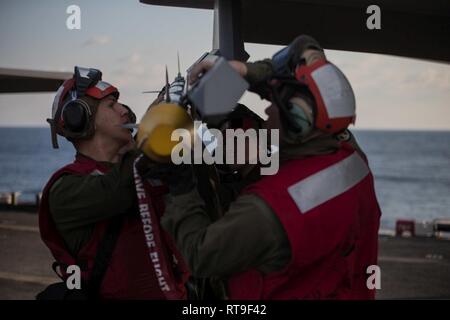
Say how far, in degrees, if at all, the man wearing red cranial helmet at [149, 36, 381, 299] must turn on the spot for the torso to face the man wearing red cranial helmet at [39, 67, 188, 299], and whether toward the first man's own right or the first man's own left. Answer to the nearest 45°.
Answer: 0° — they already face them

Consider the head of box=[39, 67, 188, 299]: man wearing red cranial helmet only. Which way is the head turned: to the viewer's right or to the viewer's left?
to the viewer's right

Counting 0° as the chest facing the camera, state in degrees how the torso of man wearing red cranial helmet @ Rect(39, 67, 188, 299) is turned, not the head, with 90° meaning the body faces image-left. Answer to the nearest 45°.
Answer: approximately 315°

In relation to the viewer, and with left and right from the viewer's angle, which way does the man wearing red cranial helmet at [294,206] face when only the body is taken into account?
facing away from the viewer and to the left of the viewer

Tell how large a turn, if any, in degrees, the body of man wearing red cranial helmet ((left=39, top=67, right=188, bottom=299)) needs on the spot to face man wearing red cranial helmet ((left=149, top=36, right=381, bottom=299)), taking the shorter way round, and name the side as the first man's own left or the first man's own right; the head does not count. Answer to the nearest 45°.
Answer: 0° — they already face them

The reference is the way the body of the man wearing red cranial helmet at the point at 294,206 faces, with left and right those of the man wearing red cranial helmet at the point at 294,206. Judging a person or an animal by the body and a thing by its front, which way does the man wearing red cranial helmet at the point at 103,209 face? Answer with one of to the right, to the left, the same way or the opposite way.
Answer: the opposite way
